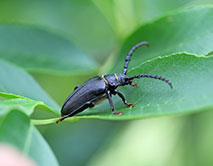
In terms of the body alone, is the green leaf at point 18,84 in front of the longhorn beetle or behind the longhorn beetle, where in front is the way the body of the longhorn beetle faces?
behind

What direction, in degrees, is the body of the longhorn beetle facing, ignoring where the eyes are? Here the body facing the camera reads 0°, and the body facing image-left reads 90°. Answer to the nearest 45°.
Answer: approximately 270°

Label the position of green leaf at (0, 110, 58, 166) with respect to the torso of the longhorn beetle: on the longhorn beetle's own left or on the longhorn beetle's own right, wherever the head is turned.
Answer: on the longhorn beetle's own right
